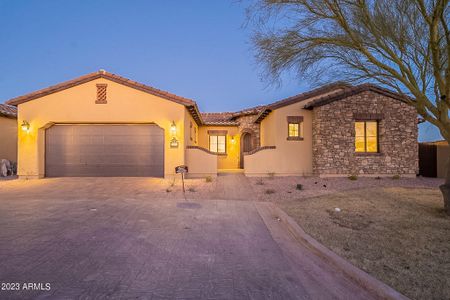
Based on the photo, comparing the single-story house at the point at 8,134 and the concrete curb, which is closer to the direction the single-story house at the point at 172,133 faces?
the concrete curb

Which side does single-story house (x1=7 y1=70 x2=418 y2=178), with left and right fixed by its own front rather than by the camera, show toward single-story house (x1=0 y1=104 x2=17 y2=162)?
right

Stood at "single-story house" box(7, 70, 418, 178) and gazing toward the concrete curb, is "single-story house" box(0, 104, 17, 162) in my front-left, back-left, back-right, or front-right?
back-right

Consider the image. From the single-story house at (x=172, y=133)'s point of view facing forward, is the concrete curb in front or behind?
in front

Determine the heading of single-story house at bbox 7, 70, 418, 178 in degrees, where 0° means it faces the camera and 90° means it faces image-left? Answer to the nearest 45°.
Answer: approximately 0°

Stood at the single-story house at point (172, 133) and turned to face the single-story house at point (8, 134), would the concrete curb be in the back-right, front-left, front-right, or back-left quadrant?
back-left
